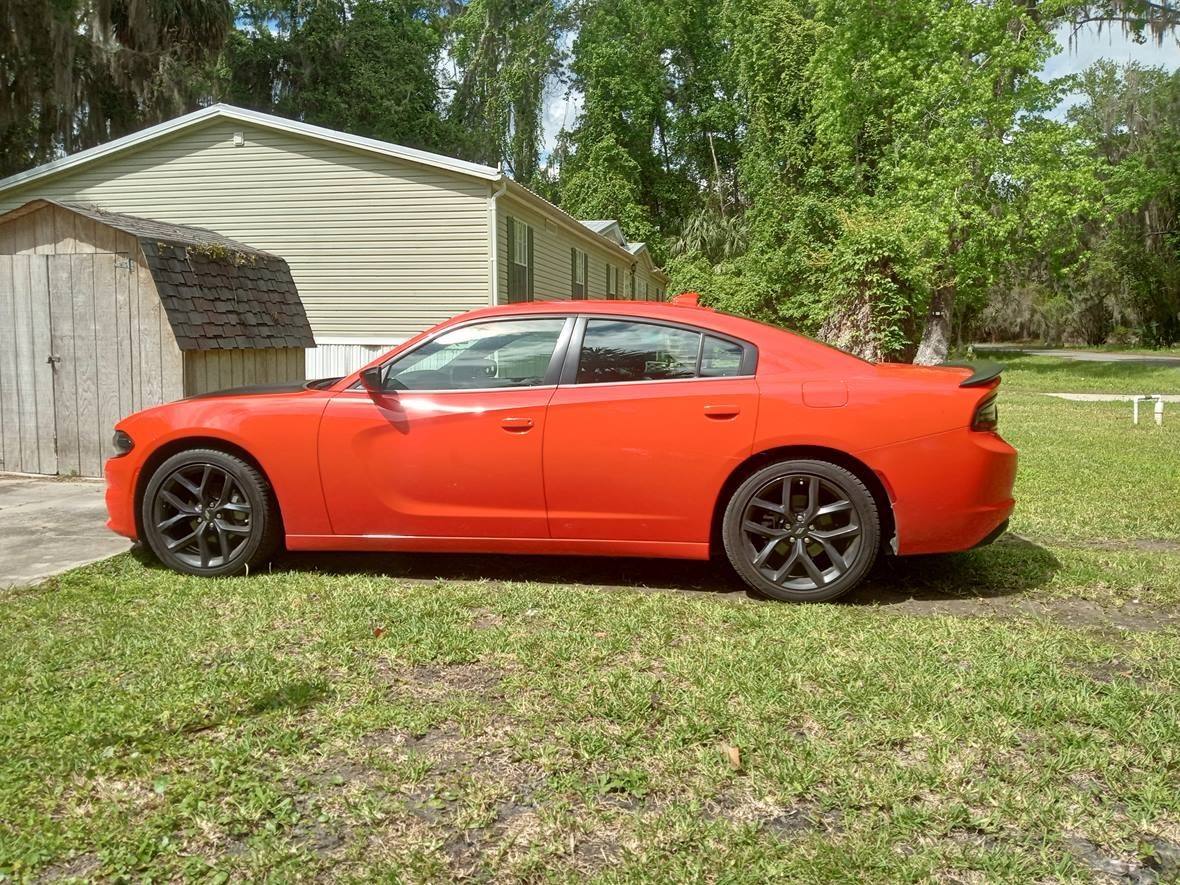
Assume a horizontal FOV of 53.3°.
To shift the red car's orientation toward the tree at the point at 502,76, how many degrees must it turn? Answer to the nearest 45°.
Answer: approximately 90° to its right

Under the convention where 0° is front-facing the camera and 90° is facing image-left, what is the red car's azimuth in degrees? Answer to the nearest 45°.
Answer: approximately 90°

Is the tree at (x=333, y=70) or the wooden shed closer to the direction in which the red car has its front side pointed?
the wooden shed
